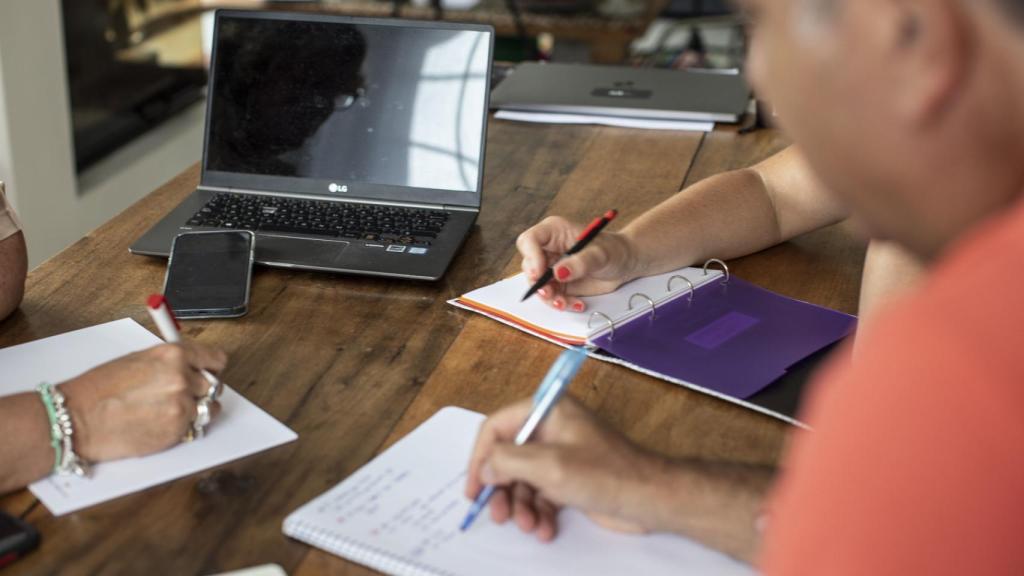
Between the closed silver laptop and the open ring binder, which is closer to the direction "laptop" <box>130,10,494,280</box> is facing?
the open ring binder

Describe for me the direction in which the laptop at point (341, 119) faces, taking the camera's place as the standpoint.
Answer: facing the viewer

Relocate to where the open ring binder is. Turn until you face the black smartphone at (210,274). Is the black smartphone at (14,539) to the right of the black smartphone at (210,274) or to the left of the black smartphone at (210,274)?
left

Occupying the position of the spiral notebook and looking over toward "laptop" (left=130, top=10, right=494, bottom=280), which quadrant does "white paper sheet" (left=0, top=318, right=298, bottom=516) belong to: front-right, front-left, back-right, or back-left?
front-left

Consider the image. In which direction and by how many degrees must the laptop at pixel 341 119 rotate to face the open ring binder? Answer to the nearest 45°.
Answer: approximately 45° to its left

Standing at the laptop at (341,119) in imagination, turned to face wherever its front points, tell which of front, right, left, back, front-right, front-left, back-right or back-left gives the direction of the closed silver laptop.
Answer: back-left

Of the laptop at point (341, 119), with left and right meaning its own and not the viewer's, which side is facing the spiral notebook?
front

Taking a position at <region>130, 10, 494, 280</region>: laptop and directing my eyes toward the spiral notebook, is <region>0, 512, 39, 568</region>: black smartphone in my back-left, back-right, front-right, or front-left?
front-right
